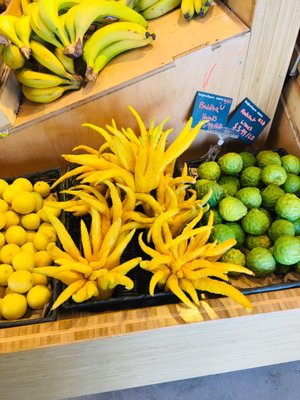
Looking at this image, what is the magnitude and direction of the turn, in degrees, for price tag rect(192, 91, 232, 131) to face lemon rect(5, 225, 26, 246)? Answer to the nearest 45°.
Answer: approximately 45° to its right

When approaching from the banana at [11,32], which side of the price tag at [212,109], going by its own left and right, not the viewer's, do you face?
right

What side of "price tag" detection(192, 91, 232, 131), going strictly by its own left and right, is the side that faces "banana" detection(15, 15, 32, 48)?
right
